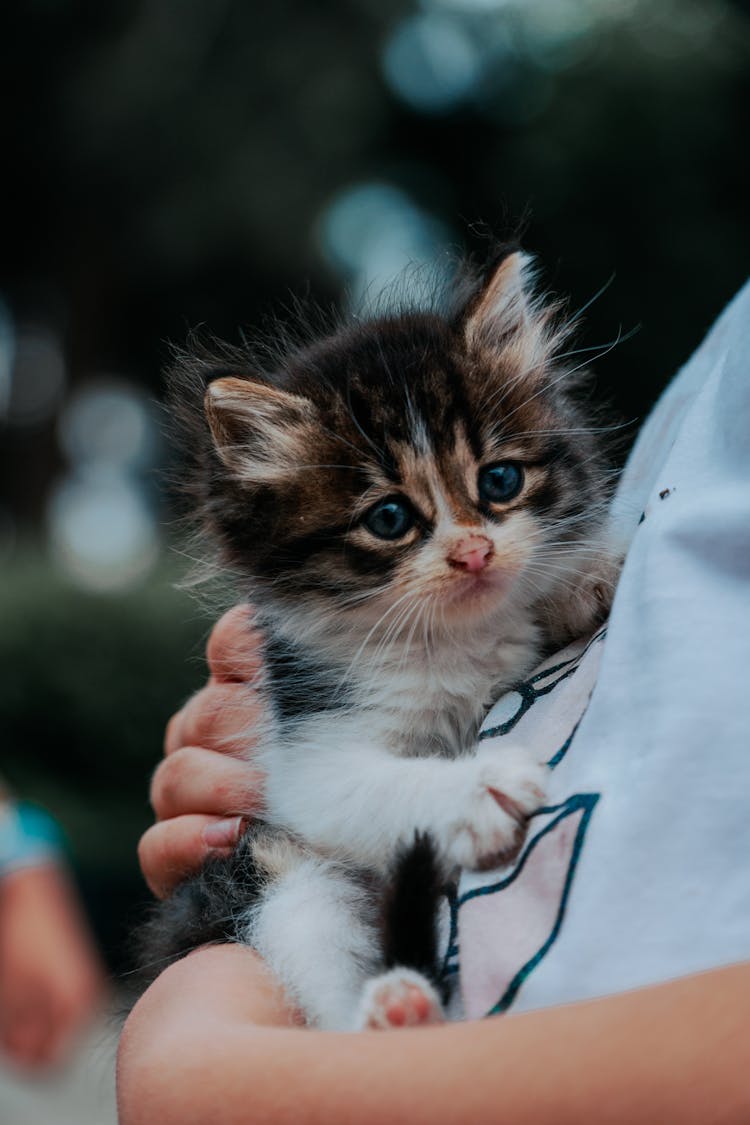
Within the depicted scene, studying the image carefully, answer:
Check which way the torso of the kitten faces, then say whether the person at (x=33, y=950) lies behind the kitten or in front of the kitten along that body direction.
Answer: behind

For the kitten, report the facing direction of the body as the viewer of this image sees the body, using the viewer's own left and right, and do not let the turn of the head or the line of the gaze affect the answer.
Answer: facing the viewer and to the right of the viewer
